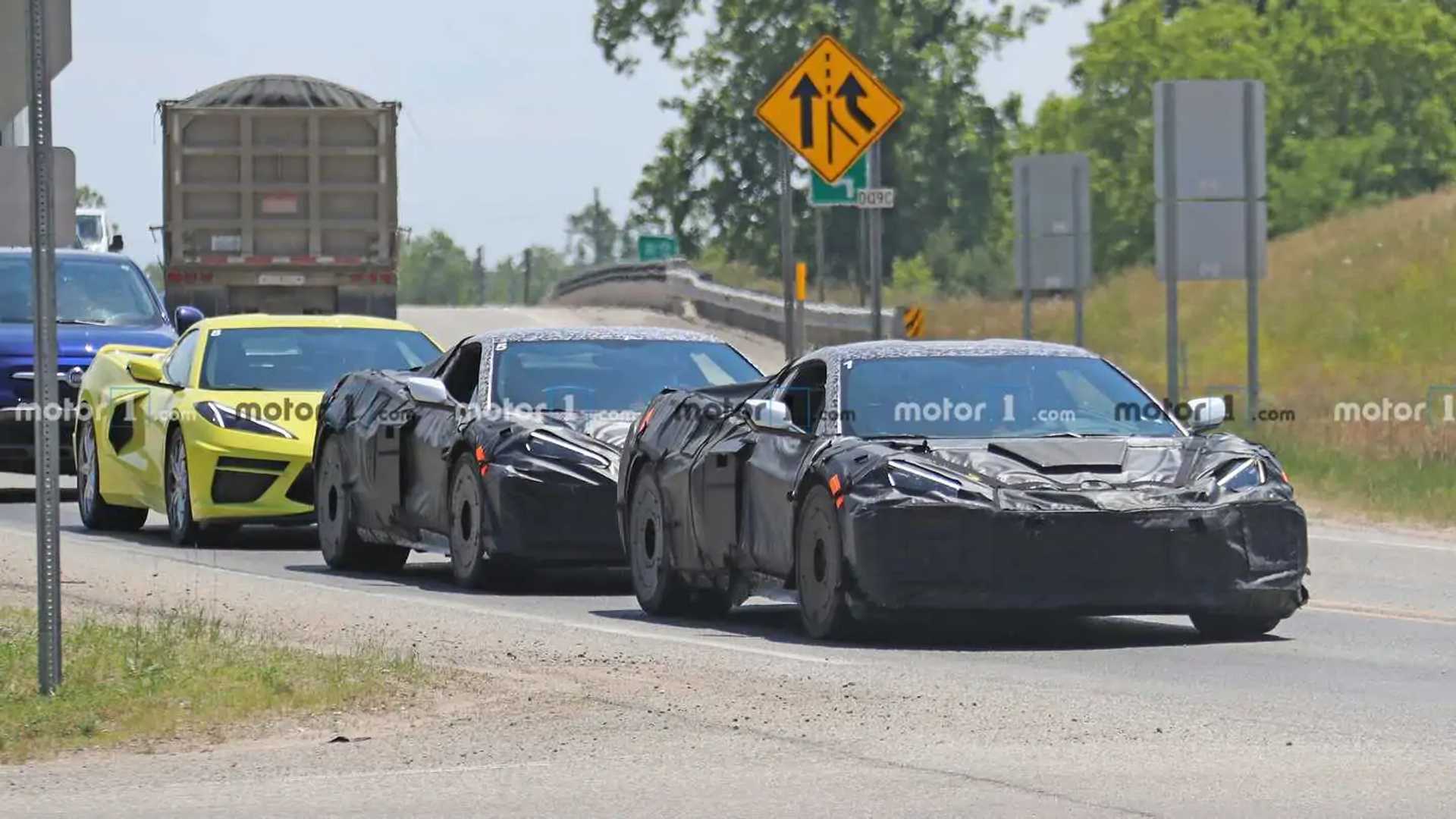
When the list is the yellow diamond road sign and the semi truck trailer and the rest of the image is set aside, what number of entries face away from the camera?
1

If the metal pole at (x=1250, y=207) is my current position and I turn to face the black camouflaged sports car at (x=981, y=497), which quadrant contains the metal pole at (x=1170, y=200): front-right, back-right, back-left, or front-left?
front-right

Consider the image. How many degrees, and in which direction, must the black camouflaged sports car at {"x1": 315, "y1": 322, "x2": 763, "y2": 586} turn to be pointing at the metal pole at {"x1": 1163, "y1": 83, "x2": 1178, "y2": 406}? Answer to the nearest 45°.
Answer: approximately 90° to its left

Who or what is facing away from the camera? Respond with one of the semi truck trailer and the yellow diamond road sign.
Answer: the semi truck trailer

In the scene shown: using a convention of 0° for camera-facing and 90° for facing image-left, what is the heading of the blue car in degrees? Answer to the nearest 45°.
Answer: approximately 0°

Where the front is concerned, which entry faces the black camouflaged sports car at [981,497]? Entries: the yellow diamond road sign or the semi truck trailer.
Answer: the yellow diamond road sign

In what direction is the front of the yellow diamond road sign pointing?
toward the camera

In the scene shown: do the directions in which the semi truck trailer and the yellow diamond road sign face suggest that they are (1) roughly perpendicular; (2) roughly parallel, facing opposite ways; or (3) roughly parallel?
roughly parallel, facing opposite ways

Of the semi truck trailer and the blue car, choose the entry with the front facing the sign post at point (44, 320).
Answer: the blue car

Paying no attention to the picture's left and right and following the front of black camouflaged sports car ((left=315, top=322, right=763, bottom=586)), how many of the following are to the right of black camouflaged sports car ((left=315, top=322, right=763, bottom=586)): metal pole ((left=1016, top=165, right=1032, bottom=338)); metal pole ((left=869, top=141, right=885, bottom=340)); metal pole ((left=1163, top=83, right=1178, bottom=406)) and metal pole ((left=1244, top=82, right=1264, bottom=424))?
0

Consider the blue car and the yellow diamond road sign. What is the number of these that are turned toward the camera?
2

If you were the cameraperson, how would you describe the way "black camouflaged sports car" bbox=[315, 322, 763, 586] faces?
facing the viewer and to the right of the viewer

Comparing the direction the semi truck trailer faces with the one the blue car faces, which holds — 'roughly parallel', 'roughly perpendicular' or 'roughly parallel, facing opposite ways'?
roughly parallel, facing opposite ways

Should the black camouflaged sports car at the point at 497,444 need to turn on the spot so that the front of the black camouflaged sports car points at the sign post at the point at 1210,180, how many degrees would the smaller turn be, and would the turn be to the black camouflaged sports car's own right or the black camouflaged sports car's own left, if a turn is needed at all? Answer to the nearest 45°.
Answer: approximately 90° to the black camouflaged sports car's own left

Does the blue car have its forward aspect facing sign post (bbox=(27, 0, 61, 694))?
yes

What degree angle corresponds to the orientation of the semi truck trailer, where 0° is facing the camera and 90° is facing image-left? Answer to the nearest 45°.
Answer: approximately 180°

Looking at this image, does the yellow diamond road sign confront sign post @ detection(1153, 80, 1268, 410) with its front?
no
